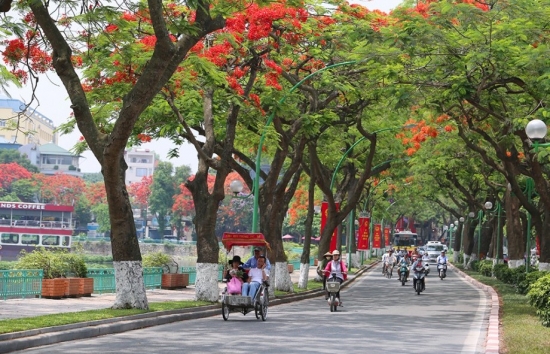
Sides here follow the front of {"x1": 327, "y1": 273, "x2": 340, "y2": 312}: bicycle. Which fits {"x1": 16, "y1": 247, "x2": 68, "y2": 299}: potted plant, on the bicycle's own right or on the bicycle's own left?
on the bicycle's own right

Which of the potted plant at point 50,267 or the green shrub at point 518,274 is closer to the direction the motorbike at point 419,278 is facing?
the potted plant

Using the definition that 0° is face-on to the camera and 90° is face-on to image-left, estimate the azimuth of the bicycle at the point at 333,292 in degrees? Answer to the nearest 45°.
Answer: approximately 0°

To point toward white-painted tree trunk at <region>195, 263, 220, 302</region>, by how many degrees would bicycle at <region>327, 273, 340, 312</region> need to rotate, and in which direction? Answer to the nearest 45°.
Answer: approximately 90° to its right

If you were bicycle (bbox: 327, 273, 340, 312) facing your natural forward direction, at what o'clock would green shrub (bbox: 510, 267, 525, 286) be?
The green shrub is roughly at 7 o'clock from the bicycle.

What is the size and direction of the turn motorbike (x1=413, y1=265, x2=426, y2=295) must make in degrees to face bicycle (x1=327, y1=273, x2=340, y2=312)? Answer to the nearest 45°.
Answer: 0° — it already faces it

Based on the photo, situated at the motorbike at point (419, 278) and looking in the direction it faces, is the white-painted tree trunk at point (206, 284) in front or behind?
in front

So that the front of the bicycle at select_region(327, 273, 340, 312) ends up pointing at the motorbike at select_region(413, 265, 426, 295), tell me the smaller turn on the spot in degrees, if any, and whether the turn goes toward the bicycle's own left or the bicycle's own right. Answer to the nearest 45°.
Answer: approximately 180°

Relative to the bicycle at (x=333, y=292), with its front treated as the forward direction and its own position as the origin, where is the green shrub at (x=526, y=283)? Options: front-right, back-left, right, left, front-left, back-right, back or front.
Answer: back-left

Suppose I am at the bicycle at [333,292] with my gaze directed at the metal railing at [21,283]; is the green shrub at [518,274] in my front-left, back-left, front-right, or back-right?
back-right

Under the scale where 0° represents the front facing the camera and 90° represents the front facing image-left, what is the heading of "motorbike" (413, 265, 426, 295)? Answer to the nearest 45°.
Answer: approximately 0°

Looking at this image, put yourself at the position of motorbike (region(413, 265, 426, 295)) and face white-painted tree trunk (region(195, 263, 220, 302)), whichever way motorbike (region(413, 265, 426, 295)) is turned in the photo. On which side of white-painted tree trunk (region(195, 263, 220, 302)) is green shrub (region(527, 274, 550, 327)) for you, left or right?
left
